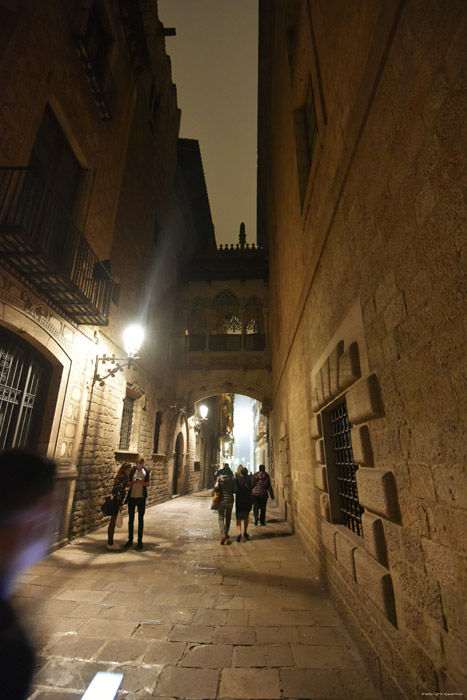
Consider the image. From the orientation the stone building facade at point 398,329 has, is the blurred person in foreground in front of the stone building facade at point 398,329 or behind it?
in front

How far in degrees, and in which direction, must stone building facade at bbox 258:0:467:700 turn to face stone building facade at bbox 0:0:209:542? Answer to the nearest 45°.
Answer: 0° — it already faces it

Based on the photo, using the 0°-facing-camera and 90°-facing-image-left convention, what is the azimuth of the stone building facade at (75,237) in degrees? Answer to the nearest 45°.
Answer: approximately 270°

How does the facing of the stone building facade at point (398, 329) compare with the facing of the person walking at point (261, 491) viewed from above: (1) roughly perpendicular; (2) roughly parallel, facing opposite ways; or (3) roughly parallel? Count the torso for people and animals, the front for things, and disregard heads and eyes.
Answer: roughly perpendicular

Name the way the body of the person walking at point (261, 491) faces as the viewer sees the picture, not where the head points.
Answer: away from the camera

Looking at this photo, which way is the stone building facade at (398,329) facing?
to the viewer's left

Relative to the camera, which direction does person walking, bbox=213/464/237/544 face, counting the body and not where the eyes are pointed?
away from the camera

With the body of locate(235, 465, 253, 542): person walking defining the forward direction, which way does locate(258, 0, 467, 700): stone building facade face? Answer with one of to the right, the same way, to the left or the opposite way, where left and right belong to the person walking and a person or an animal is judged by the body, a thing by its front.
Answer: to the left

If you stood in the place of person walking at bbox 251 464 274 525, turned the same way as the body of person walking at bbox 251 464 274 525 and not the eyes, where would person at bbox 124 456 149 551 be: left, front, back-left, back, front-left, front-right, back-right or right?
back-left

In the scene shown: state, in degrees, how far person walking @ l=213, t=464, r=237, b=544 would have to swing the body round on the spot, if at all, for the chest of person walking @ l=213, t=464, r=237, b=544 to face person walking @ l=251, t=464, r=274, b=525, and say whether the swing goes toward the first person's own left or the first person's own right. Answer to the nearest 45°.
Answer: approximately 45° to the first person's own right
